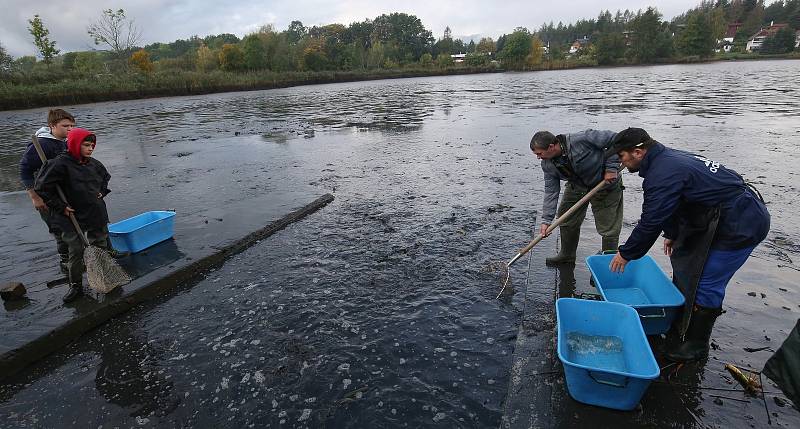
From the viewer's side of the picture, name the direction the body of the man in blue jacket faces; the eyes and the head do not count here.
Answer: to the viewer's left

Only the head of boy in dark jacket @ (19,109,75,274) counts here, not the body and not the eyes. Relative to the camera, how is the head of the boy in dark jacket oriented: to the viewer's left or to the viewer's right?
to the viewer's right

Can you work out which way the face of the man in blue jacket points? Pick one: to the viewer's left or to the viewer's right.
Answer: to the viewer's left

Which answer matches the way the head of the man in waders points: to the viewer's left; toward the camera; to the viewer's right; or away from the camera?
to the viewer's left

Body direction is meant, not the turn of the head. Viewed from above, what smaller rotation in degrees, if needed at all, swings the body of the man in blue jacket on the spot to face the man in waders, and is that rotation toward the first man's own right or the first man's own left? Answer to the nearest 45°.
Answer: approximately 45° to the first man's own right
